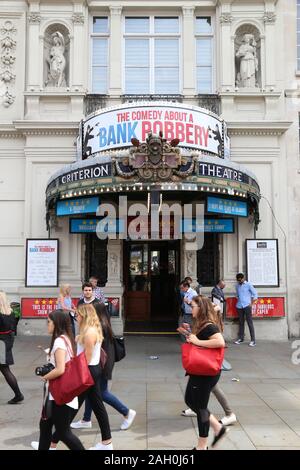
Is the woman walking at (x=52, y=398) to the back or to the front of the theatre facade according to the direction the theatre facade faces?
to the front

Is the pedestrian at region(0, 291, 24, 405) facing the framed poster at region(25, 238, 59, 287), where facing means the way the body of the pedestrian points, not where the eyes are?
no

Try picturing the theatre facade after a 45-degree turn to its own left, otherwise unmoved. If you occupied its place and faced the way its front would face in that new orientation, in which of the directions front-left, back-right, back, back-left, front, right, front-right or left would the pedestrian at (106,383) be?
front-right

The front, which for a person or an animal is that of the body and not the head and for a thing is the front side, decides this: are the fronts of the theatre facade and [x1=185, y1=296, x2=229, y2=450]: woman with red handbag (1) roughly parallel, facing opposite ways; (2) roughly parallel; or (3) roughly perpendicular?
roughly perpendicular

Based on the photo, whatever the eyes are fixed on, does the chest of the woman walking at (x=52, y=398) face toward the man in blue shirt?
no

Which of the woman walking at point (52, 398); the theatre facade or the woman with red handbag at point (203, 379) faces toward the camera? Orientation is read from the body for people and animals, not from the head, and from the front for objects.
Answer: the theatre facade

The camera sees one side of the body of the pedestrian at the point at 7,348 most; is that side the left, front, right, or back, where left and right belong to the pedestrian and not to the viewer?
left

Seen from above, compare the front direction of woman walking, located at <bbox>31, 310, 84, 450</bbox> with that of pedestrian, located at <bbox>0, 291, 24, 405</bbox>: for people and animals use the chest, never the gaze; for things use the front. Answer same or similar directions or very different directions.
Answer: same or similar directions

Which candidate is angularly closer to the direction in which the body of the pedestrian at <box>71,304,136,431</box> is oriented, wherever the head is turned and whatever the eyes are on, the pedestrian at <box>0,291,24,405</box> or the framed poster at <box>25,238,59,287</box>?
the pedestrian

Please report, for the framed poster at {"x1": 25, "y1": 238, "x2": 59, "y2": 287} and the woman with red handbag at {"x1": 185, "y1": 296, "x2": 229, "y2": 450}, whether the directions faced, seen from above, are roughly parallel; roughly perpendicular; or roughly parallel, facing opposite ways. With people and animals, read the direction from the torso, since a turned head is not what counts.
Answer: roughly perpendicular

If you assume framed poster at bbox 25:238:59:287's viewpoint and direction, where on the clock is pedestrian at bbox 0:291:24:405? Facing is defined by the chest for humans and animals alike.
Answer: The pedestrian is roughly at 12 o'clock from the framed poster.

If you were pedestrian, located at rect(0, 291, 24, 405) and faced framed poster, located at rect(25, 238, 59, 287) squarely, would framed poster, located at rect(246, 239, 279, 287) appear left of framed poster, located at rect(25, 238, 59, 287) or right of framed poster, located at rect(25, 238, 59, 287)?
right

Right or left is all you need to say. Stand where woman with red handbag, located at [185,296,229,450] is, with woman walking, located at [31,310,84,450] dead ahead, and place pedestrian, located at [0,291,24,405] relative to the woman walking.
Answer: right

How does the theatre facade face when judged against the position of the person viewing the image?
facing the viewer

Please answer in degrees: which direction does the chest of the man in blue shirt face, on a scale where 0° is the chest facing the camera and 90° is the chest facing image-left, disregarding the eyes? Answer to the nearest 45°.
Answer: approximately 45°
